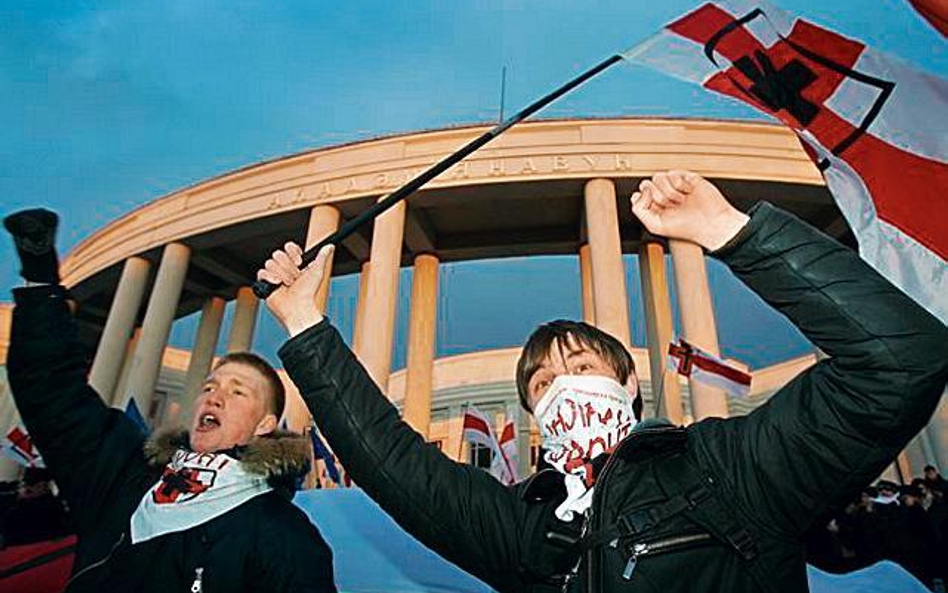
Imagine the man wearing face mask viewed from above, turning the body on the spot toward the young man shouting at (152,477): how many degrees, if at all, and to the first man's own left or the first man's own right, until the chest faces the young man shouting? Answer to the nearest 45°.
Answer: approximately 45° to the first man's own right

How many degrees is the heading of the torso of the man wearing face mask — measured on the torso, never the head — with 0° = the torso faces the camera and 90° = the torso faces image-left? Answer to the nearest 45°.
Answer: approximately 45°

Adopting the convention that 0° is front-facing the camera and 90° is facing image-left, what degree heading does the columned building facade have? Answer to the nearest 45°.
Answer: approximately 0°

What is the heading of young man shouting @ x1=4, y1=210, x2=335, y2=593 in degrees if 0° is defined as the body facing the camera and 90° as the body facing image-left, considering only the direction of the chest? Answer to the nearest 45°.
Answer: approximately 45°

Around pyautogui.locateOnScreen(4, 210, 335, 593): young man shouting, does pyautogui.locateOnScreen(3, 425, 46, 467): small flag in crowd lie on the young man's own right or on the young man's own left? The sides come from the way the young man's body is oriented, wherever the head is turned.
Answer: on the young man's own right

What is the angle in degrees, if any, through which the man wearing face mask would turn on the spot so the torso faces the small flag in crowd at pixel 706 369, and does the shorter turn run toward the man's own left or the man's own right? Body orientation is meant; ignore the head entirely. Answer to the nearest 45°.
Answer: approximately 135° to the man's own right
